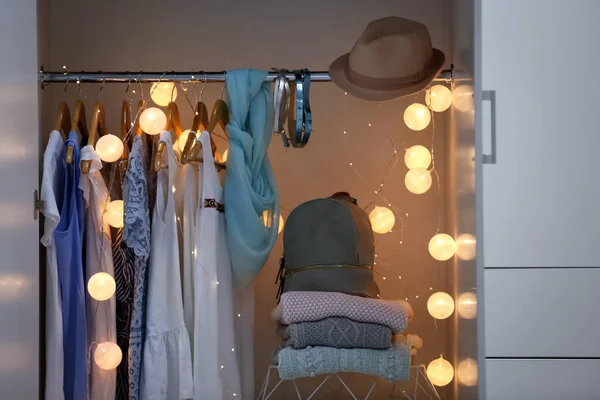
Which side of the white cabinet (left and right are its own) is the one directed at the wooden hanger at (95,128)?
right

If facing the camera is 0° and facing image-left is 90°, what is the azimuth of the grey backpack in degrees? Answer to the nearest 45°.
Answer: approximately 45°

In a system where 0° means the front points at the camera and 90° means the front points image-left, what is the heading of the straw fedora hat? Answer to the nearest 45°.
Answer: approximately 45°

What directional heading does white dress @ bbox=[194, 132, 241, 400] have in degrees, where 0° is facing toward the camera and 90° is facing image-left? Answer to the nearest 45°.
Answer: approximately 315°
